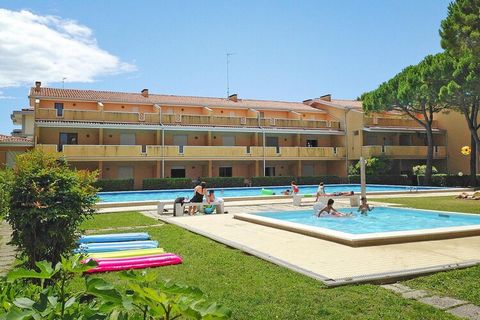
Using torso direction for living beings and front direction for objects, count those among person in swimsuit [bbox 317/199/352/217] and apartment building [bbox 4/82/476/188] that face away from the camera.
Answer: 0

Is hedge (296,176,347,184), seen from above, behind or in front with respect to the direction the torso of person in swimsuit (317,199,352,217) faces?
behind

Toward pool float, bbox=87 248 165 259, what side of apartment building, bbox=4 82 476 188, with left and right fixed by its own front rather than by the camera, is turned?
front

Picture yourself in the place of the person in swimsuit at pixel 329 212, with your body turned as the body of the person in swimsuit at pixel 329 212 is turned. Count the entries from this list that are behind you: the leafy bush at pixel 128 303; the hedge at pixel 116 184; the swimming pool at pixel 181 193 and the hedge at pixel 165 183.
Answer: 3

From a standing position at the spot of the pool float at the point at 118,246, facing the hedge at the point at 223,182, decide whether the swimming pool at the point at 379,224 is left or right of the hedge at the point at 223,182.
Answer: right

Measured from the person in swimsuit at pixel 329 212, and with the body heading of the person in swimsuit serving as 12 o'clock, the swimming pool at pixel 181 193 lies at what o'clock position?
The swimming pool is roughly at 6 o'clock from the person in swimsuit.

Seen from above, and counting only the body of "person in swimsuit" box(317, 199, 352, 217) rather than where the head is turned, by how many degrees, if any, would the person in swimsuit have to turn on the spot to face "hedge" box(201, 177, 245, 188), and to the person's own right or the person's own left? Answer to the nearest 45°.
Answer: approximately 180°

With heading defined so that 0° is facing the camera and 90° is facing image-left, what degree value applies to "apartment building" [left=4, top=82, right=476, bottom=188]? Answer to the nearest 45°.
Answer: approximately 0°

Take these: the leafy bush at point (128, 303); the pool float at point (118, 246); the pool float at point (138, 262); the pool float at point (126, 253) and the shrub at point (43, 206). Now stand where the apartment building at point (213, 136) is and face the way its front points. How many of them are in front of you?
5

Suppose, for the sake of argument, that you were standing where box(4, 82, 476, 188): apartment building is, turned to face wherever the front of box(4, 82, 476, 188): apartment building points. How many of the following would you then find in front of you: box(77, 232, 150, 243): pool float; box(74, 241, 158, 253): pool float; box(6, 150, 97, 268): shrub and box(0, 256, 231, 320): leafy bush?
4

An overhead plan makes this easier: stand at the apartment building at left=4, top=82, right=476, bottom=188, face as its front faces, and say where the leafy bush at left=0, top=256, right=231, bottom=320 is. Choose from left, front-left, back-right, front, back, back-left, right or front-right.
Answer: front
